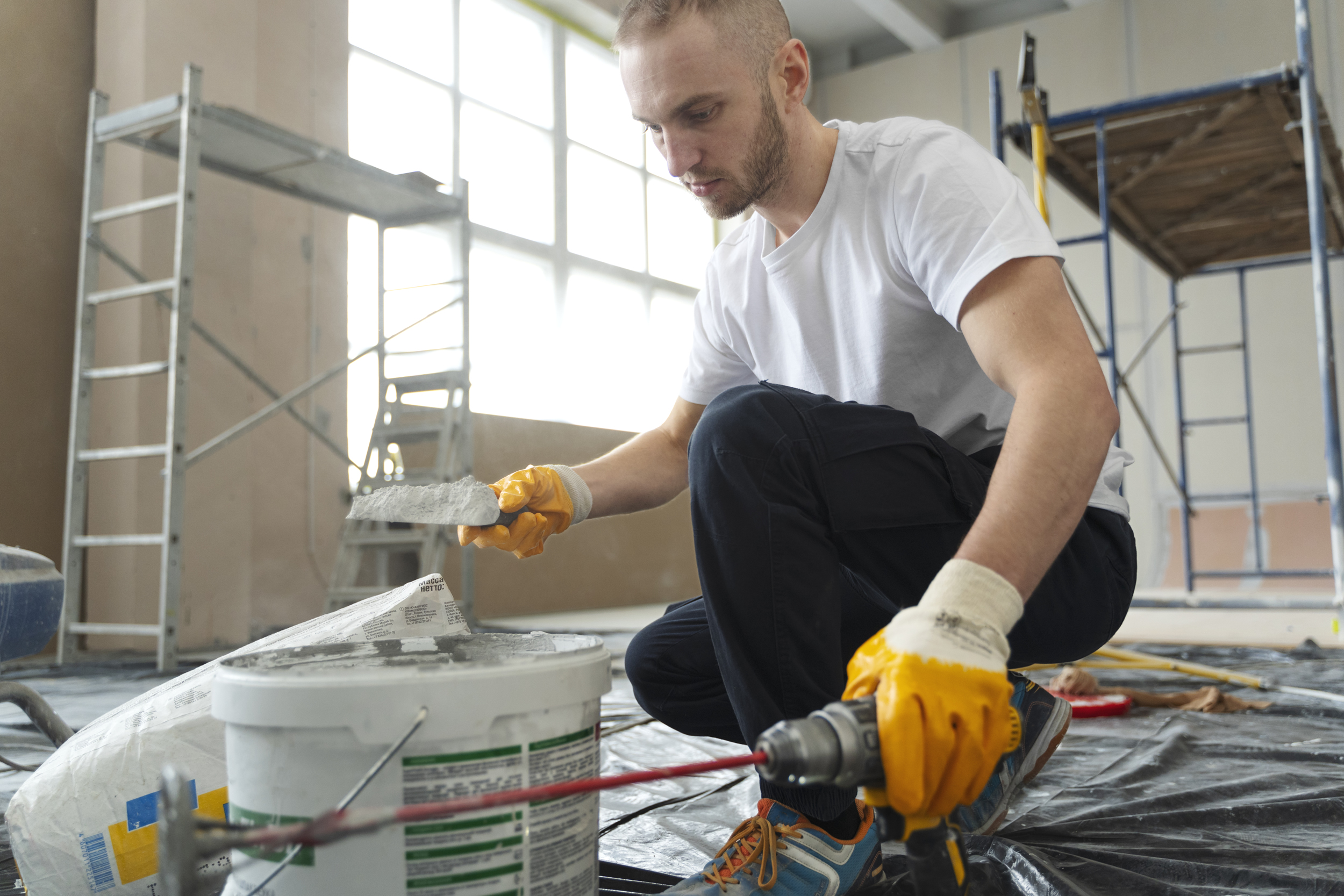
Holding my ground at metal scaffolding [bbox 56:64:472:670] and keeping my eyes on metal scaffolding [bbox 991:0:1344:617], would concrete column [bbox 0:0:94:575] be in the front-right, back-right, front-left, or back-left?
back-left

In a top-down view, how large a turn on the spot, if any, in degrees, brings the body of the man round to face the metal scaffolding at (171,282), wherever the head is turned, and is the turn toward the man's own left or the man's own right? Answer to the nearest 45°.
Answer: approximately 90° to the man's own right

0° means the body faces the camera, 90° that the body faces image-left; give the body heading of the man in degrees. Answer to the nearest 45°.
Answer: approximately 45°

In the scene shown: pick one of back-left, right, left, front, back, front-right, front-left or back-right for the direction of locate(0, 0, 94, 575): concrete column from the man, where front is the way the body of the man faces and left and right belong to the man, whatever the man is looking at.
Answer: right

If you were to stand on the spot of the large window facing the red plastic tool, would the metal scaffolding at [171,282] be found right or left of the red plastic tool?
right

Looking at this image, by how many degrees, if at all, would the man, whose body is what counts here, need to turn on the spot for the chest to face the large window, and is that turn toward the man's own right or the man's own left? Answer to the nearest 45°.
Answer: approximately 135° to the man's own right

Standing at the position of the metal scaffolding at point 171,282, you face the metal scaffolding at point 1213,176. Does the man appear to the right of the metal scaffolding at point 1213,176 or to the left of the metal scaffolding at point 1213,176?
right

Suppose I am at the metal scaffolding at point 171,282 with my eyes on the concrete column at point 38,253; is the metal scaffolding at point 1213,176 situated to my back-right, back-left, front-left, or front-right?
back-right

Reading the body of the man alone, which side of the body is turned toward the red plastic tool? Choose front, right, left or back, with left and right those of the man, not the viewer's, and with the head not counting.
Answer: back

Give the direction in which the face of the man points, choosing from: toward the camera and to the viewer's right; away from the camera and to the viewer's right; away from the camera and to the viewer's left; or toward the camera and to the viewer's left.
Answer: toward the camera and to the viewer's left

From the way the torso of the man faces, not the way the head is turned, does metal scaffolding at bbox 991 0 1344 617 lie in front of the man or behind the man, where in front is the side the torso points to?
behind
